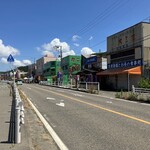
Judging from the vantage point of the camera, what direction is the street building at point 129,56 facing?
facing the viewer and to the left of the viewer
